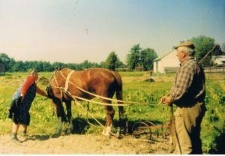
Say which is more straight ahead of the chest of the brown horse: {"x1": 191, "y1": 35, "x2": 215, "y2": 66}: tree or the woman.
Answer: the woman

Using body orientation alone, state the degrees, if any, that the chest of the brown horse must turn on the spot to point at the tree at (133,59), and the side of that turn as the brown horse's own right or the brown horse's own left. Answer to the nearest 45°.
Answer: approximately 90° to the brown horse's own right

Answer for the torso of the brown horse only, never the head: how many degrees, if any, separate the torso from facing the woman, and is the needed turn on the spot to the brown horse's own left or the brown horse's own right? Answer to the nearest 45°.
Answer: approximately 45° to the brown horse's own left

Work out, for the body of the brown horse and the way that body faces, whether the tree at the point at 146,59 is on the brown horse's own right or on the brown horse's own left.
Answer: on the brown horse's own right

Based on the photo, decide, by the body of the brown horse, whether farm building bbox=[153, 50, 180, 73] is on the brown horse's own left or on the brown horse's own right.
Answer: on the brown horse's own right

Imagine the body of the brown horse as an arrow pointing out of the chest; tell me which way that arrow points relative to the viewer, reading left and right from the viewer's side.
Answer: facing to the left of the viewer

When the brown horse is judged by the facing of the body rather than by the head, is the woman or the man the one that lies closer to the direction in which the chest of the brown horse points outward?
the woman

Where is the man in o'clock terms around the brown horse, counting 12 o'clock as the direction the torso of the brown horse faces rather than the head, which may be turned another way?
The man is roughly at 8 o'clock from the brown horse.

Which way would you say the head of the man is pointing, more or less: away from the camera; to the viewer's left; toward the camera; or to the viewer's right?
to the viewer's left

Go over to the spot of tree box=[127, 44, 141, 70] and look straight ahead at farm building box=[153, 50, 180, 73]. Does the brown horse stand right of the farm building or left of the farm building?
right

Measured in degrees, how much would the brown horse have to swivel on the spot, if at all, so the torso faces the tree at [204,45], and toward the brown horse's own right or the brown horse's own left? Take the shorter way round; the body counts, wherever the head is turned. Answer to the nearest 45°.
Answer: approximately 135° to the brown horse's own right
